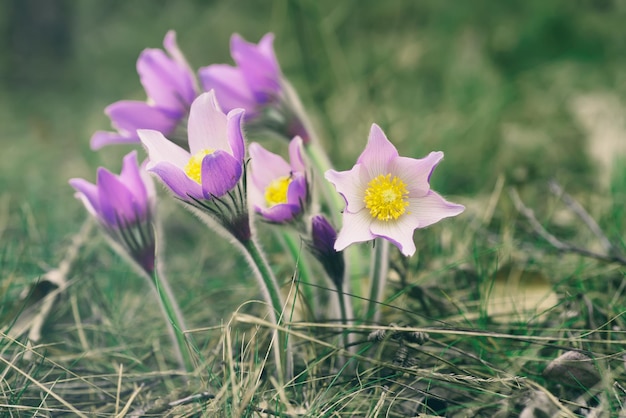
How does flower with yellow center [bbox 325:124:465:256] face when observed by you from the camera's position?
facing the viewer

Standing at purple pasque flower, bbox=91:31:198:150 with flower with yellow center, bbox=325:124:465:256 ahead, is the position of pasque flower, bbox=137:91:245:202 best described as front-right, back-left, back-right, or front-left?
front-right

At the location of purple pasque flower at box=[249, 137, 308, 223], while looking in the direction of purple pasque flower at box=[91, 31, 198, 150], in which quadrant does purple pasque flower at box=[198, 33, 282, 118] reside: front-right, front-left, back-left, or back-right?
front-right
